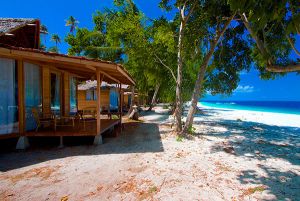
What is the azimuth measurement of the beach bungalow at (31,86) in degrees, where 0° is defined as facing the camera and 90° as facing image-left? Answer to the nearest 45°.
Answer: approximately 315°
